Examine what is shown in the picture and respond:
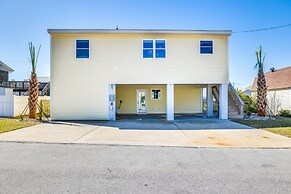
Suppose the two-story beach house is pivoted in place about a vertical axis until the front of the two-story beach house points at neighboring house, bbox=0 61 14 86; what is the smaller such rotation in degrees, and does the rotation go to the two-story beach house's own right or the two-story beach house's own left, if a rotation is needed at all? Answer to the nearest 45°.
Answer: approximately 135° to the two-story beach house's own right

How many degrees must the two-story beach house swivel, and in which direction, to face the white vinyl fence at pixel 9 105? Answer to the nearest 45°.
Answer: approximately 90° to its right

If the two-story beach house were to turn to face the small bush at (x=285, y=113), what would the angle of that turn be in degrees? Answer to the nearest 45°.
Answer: approximately 90° to its left

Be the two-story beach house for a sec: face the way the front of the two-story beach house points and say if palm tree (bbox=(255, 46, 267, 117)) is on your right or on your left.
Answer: on your left

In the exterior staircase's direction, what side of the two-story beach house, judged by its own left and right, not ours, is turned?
left

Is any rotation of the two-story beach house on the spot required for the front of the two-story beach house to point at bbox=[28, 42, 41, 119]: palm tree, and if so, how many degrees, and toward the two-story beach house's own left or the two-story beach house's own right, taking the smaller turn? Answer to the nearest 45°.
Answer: approximately 90° to the two-story beach house's own right

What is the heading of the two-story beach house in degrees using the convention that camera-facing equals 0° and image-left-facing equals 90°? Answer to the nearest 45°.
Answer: approximately 0°

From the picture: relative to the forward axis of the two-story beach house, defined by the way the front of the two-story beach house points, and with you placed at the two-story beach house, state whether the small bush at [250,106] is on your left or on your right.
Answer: on your left

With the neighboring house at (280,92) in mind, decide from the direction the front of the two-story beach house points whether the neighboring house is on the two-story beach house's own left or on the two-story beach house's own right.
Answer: on the two-story beach house's own left

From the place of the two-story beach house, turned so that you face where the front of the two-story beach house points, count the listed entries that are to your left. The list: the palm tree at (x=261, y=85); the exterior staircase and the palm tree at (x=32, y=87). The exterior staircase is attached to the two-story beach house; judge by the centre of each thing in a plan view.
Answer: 2
